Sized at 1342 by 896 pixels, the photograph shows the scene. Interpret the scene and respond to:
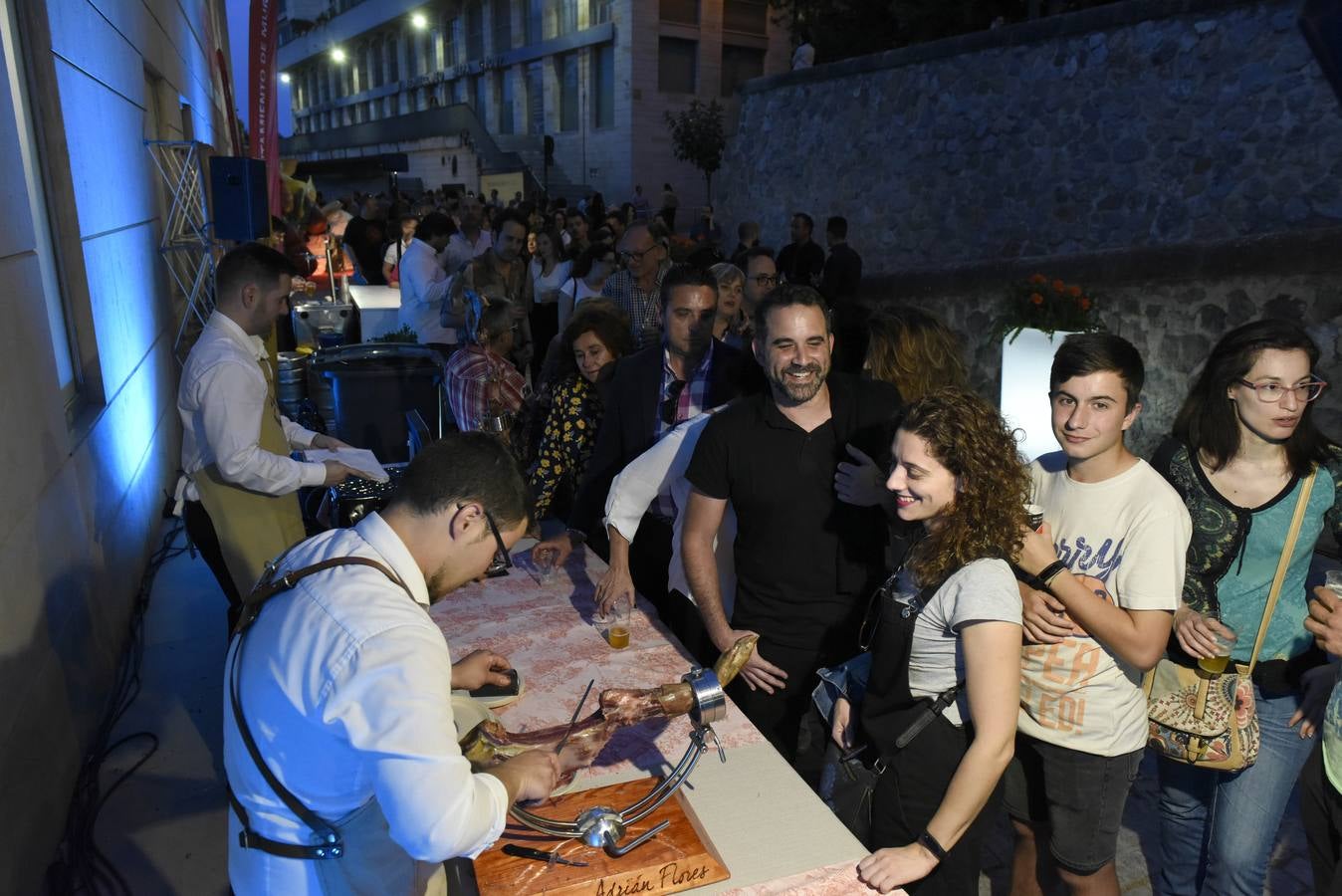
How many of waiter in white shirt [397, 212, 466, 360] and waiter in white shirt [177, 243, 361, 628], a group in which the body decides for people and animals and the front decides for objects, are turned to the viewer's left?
0

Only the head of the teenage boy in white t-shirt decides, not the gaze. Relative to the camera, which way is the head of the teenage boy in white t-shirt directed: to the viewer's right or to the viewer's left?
to the viewer's left

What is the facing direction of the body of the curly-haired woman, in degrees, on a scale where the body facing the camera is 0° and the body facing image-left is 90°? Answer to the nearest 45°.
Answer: approximately 90°

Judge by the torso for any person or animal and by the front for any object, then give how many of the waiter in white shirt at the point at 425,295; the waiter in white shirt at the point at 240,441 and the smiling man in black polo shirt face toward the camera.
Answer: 1

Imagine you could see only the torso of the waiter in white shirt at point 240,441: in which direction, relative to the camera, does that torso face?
to the viewer's right

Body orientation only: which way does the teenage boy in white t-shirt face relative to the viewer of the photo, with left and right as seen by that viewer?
facing the viewer and to the left of the viewer

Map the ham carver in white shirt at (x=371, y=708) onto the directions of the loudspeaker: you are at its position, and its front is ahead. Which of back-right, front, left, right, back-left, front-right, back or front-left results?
front-right

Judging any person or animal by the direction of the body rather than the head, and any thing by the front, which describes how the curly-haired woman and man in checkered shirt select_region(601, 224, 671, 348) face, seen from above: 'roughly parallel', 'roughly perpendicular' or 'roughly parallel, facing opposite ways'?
roughly perpendicular

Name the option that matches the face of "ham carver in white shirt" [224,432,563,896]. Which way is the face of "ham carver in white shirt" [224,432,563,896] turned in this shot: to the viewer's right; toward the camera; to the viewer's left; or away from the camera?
to the viewer's right

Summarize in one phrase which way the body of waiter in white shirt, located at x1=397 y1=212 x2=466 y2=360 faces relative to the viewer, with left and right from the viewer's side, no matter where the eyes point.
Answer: facing to the right of the viewer

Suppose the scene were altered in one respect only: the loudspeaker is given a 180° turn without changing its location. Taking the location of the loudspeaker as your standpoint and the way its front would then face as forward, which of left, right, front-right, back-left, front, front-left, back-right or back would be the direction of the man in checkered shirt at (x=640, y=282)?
back

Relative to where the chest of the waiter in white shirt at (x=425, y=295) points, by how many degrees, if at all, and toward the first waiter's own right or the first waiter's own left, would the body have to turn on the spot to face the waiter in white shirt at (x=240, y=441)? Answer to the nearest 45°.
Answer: approximately 90° to the first waiter's own right

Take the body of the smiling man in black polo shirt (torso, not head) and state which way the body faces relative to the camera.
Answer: toward the camera

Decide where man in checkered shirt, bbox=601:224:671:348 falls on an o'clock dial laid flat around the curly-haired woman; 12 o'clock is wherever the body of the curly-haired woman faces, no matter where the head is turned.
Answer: The man in checkered shirt is roughly at 2 o'clock from the curly-haired woman.

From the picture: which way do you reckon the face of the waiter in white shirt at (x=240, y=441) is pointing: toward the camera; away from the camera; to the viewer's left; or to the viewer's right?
to the viewer's right

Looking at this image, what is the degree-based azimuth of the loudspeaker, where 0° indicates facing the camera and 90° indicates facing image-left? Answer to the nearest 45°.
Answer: approximately 315°

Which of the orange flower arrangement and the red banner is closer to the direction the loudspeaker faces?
the orange flower arrangement
